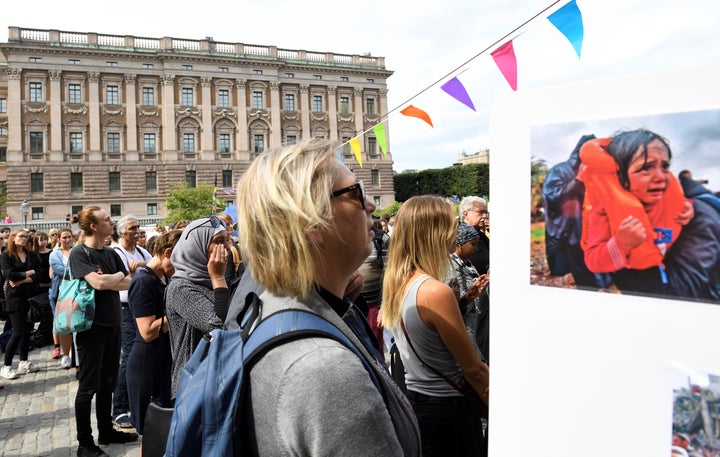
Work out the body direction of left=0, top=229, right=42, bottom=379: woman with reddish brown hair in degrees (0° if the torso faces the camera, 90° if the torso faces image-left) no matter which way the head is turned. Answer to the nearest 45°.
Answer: approximately 315°

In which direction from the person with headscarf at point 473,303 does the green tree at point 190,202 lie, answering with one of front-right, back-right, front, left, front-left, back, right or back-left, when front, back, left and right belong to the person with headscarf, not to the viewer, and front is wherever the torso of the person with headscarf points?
back-left

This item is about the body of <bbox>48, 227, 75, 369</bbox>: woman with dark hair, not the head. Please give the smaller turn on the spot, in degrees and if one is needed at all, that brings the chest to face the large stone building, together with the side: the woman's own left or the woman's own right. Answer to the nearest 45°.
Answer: approximately 135° to the woman's own left

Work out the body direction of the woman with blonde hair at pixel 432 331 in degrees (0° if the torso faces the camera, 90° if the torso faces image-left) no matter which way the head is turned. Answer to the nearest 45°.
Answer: approximately 225°

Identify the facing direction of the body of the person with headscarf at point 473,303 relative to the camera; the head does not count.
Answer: to the viewer's right

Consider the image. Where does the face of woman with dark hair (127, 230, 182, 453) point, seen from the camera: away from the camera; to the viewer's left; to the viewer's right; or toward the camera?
to the viewer's right

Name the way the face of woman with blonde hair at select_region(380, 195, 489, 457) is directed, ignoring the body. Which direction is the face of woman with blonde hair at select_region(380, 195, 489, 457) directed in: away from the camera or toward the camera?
away from the camera

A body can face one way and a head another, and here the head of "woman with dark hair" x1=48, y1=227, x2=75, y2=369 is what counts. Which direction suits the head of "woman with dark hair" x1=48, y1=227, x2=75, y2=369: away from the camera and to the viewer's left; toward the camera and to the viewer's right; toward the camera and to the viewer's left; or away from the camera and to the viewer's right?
toward the camera and to the viewer's right

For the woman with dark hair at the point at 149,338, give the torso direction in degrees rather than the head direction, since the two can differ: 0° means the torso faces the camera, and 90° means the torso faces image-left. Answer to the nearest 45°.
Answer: approximately 270°
